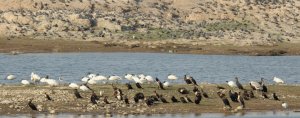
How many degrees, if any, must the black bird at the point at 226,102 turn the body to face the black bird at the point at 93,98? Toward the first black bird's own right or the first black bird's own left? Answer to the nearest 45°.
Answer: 0° — it already faces it

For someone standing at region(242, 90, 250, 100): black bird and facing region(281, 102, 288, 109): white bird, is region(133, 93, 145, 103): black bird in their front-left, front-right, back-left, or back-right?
back-right

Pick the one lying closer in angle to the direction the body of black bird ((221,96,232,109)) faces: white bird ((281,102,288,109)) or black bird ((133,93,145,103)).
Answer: the black bird

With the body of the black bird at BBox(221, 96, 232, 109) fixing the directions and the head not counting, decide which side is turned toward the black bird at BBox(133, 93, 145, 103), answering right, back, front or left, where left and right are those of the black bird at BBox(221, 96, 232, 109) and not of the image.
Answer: front

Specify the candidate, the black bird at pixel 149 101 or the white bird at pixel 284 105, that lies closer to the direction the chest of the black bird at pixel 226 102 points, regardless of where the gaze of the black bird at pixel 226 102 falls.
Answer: the black bird

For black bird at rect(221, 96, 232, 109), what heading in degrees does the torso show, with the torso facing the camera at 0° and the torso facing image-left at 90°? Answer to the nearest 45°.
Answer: approximately 90°

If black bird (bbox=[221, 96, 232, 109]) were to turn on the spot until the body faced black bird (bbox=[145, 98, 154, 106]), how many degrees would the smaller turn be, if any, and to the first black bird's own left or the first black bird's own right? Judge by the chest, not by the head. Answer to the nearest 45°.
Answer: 0° — it already faces it

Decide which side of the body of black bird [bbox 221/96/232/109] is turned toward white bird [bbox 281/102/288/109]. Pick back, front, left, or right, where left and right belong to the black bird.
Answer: back
